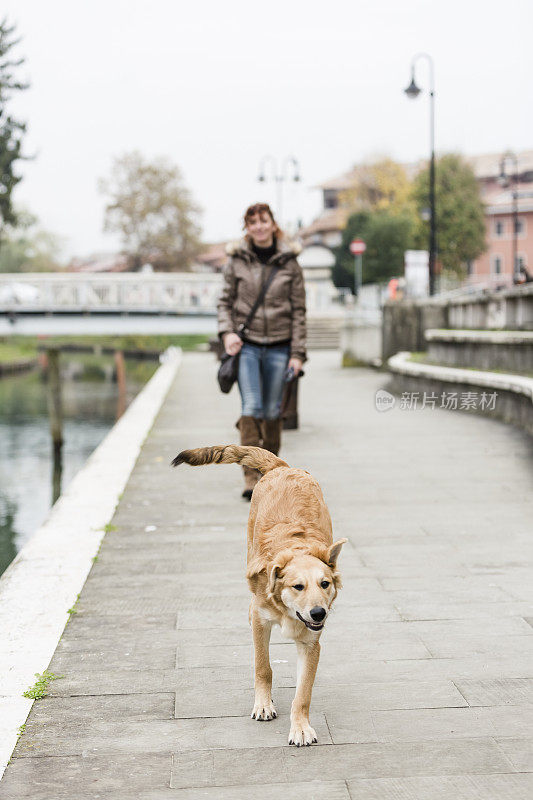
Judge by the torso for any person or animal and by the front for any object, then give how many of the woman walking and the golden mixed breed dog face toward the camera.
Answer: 2

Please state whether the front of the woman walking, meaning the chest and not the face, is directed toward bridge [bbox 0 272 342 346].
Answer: no

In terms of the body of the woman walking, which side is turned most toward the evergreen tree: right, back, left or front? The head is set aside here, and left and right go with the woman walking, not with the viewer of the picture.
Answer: back

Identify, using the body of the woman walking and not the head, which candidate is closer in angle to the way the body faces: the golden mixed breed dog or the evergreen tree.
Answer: the golden mixed breed dog

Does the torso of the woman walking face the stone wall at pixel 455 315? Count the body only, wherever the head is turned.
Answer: no

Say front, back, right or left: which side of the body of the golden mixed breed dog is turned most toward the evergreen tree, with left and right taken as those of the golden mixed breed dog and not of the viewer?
back

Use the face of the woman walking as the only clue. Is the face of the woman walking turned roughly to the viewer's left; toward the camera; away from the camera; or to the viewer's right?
toward the camera

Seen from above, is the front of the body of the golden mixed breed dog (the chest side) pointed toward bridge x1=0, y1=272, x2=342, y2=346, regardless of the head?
no

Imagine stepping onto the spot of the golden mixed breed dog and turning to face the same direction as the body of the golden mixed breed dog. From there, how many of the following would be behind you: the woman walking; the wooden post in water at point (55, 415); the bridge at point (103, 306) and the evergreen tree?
4

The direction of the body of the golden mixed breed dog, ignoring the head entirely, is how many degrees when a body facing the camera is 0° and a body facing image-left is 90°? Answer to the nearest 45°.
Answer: approximately 0°

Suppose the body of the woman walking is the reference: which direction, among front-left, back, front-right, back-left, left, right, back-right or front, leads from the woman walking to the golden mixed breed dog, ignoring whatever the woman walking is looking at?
front

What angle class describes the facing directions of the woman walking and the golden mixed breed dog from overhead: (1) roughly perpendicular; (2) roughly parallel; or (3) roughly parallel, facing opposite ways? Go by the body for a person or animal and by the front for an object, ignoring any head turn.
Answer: roughly parallel

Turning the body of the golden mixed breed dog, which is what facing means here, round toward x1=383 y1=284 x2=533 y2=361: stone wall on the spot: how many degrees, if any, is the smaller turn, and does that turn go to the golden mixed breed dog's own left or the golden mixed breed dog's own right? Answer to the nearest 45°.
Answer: approximately 180°

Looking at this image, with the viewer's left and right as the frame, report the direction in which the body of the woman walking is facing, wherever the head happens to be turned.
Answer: facing the viewer
